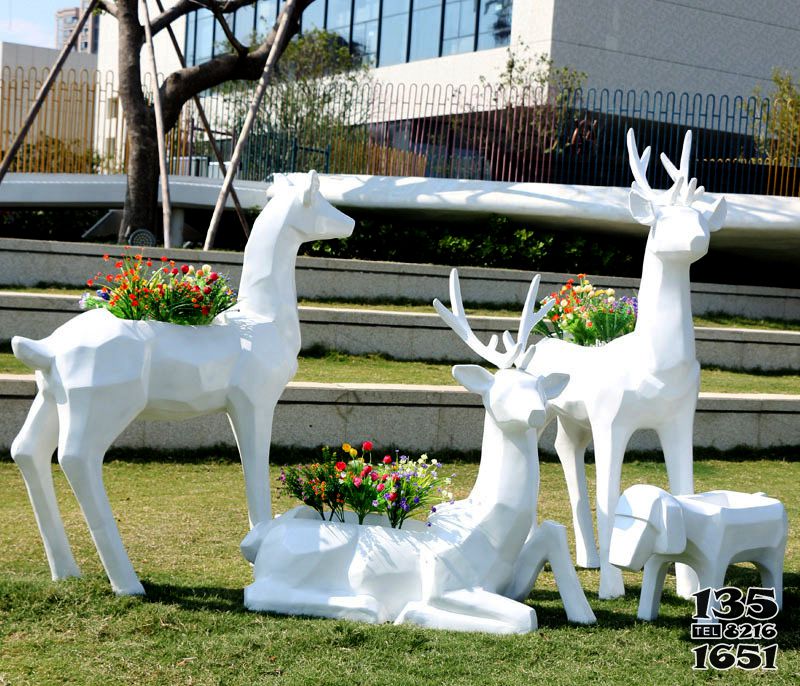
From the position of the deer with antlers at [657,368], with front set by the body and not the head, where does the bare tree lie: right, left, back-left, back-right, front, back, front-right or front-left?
back

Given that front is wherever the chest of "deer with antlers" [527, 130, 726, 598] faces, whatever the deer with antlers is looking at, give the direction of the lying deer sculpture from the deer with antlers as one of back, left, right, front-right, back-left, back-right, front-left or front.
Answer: right

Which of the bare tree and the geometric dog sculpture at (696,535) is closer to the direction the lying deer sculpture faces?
the geometric dog sculpture

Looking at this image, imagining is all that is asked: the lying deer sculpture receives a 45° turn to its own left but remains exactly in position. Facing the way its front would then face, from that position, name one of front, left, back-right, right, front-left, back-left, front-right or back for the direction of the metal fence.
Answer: front-left

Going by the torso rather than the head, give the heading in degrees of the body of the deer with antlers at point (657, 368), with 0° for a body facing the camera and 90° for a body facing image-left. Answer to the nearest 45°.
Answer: approximately 315°

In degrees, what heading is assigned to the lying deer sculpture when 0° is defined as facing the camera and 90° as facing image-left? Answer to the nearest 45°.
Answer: approximately 270°

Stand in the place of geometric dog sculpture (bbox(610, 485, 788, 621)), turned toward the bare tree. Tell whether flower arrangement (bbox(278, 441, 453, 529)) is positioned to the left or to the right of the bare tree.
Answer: left

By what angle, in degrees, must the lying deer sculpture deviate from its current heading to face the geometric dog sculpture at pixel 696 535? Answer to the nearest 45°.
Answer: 0° — it already faces it

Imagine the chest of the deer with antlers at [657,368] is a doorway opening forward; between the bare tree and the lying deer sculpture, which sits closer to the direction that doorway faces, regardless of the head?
the lying deer sculpture

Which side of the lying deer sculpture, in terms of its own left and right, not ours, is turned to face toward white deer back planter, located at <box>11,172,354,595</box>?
back
